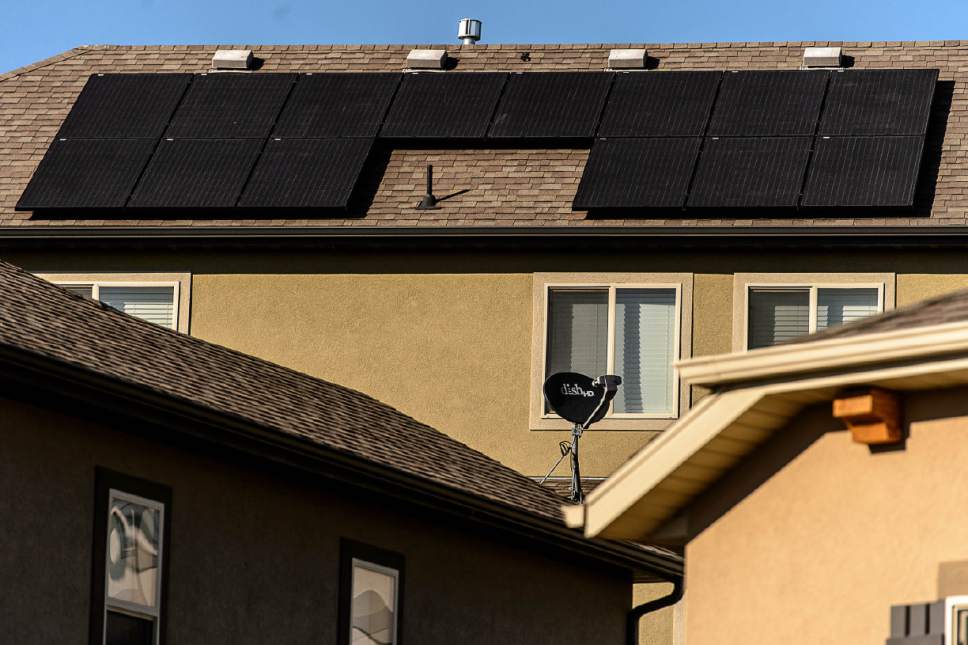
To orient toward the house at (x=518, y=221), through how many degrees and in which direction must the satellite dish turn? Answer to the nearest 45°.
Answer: approximately 135° to its left

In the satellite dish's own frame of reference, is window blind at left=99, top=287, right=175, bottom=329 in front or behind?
behind

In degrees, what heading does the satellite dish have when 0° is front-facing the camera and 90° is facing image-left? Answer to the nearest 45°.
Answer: approximately 315°

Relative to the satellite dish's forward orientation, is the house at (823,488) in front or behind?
in front
